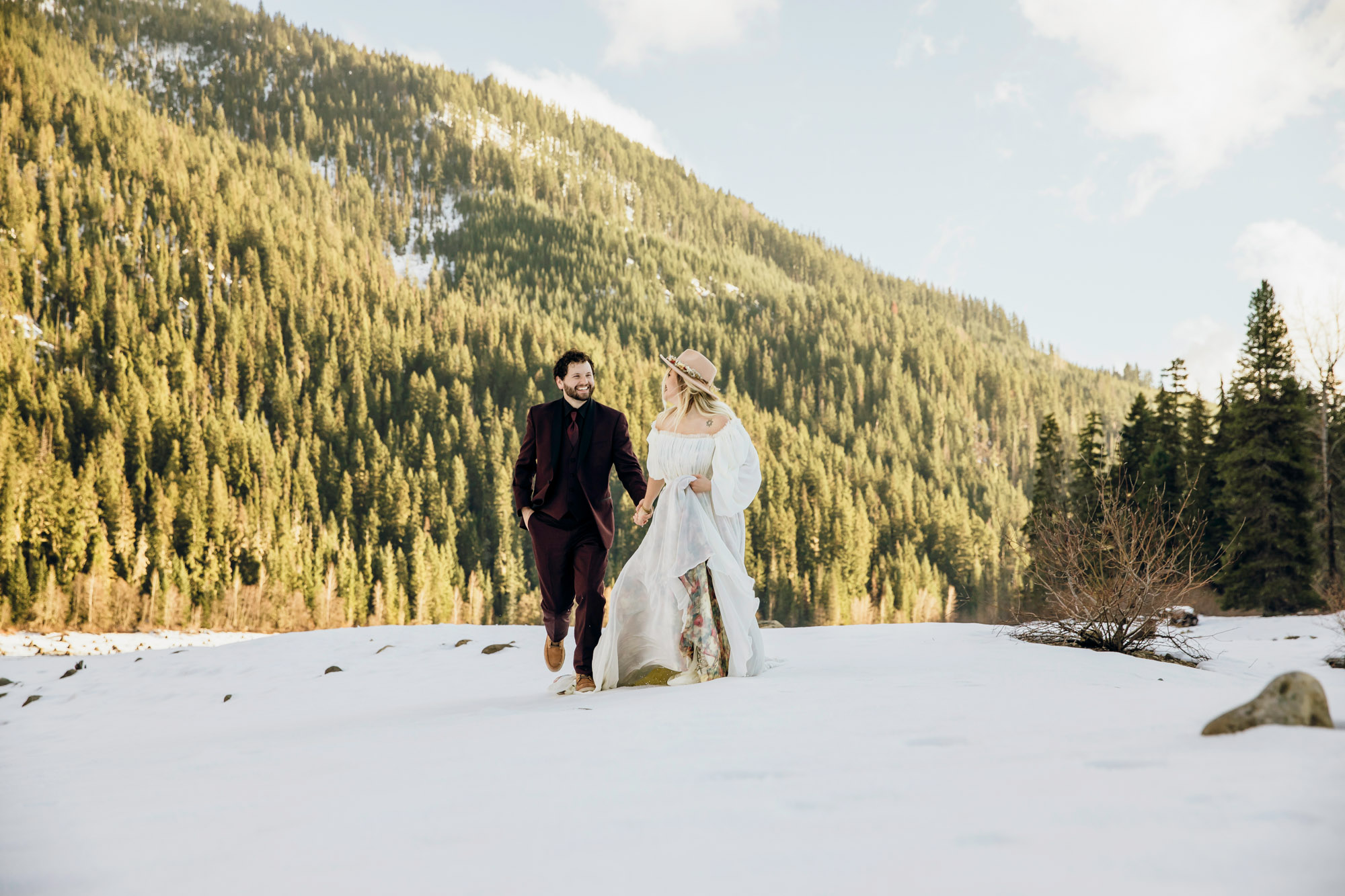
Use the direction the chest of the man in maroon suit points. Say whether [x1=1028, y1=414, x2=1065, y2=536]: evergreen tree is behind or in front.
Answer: behind

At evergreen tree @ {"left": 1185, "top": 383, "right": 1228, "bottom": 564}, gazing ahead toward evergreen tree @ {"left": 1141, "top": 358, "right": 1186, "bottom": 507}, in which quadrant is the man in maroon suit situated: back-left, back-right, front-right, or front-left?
back-left

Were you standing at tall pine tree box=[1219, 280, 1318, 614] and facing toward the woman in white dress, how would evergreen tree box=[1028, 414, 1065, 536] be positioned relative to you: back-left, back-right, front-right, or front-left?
back-right

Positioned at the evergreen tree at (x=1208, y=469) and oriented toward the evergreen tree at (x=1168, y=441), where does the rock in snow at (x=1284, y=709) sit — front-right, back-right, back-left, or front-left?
back-left

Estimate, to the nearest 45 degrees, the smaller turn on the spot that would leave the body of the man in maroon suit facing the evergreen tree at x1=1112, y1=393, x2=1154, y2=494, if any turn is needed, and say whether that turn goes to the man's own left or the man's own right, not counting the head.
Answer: approximately 135° to the man's own left

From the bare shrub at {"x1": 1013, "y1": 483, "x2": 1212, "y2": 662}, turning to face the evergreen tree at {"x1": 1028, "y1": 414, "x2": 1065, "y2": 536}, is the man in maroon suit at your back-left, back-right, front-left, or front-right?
back-left

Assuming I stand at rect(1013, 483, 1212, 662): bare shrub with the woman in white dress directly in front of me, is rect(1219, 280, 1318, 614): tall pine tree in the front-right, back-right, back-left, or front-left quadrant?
back-right

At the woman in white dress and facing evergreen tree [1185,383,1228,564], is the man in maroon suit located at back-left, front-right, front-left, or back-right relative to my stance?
back-left

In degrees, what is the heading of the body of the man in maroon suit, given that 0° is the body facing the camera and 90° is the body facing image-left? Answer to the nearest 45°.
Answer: approximately 0°

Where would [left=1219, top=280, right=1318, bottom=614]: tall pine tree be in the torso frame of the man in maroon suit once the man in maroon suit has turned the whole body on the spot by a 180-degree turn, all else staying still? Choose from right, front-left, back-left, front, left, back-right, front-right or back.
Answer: front-right
